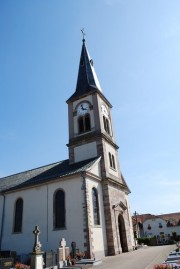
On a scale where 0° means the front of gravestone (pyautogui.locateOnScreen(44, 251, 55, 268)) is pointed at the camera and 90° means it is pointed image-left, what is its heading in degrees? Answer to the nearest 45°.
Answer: approximately 315°

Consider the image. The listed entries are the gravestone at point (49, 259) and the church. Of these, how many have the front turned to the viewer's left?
0

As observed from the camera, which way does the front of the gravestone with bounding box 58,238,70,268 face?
facing the viewer and to the right of the viewer

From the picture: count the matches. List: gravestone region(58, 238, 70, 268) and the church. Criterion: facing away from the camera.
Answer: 0

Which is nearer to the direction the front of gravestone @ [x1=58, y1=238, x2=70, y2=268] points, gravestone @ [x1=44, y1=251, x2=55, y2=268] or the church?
the gravestone

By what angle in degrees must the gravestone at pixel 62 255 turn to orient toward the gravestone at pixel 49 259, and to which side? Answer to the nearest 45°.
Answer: approximately 90° to its right

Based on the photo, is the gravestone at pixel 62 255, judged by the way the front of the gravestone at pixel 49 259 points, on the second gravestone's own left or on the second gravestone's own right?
on the second gravestone's own left

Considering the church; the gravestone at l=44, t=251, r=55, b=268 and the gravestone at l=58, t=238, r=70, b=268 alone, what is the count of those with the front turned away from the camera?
0
